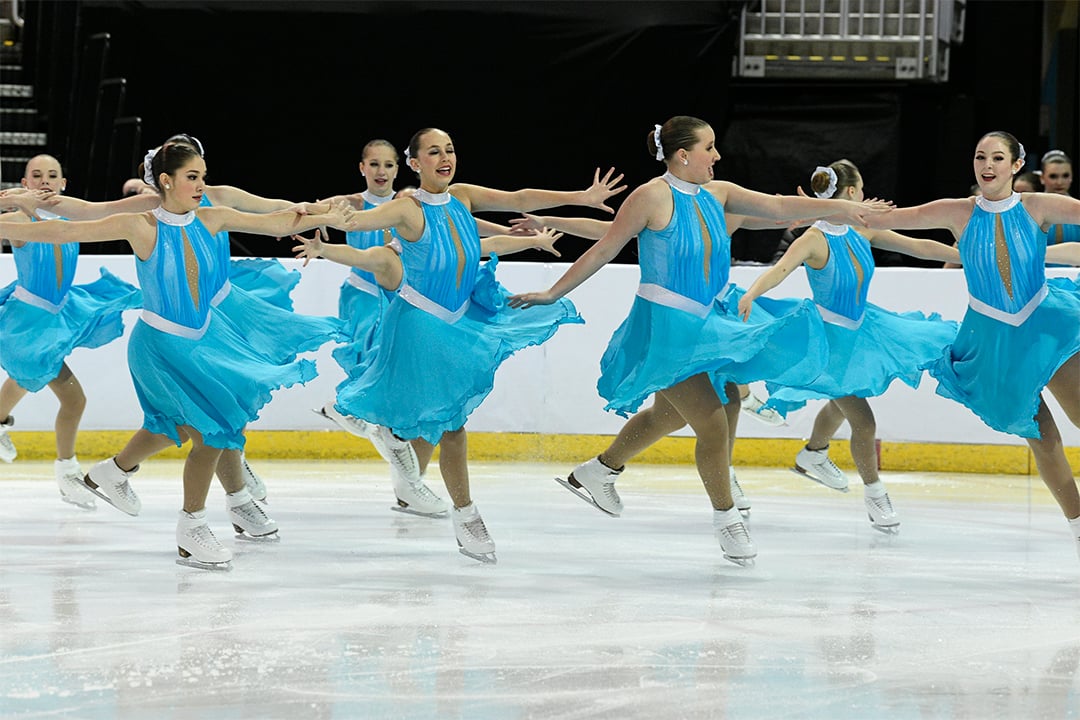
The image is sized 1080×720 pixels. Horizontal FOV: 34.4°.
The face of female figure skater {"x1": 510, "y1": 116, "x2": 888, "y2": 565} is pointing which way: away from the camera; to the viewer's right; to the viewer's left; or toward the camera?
to the viewer's right

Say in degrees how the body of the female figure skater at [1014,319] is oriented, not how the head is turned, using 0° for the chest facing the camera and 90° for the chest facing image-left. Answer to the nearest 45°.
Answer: approximately 0°

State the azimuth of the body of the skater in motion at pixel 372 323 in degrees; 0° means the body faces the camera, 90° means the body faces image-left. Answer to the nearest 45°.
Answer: approximately 315°

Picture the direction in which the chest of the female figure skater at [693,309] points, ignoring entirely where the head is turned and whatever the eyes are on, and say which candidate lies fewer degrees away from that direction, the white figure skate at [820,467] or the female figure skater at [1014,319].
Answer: the female figure skater

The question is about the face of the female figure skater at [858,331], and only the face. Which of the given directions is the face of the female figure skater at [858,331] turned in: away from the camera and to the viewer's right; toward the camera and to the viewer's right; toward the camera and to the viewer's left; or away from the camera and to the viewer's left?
away from the camera and to the viewer's right

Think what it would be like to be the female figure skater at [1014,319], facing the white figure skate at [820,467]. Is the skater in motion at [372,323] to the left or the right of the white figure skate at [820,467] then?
left

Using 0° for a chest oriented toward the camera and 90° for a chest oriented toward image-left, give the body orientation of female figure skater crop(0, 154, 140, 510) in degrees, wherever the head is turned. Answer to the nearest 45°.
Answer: approximately 315°

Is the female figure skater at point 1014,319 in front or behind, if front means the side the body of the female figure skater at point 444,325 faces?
in front

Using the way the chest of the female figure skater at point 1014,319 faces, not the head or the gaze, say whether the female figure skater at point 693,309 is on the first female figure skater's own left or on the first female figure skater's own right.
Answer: on the first female figure skater's own right
